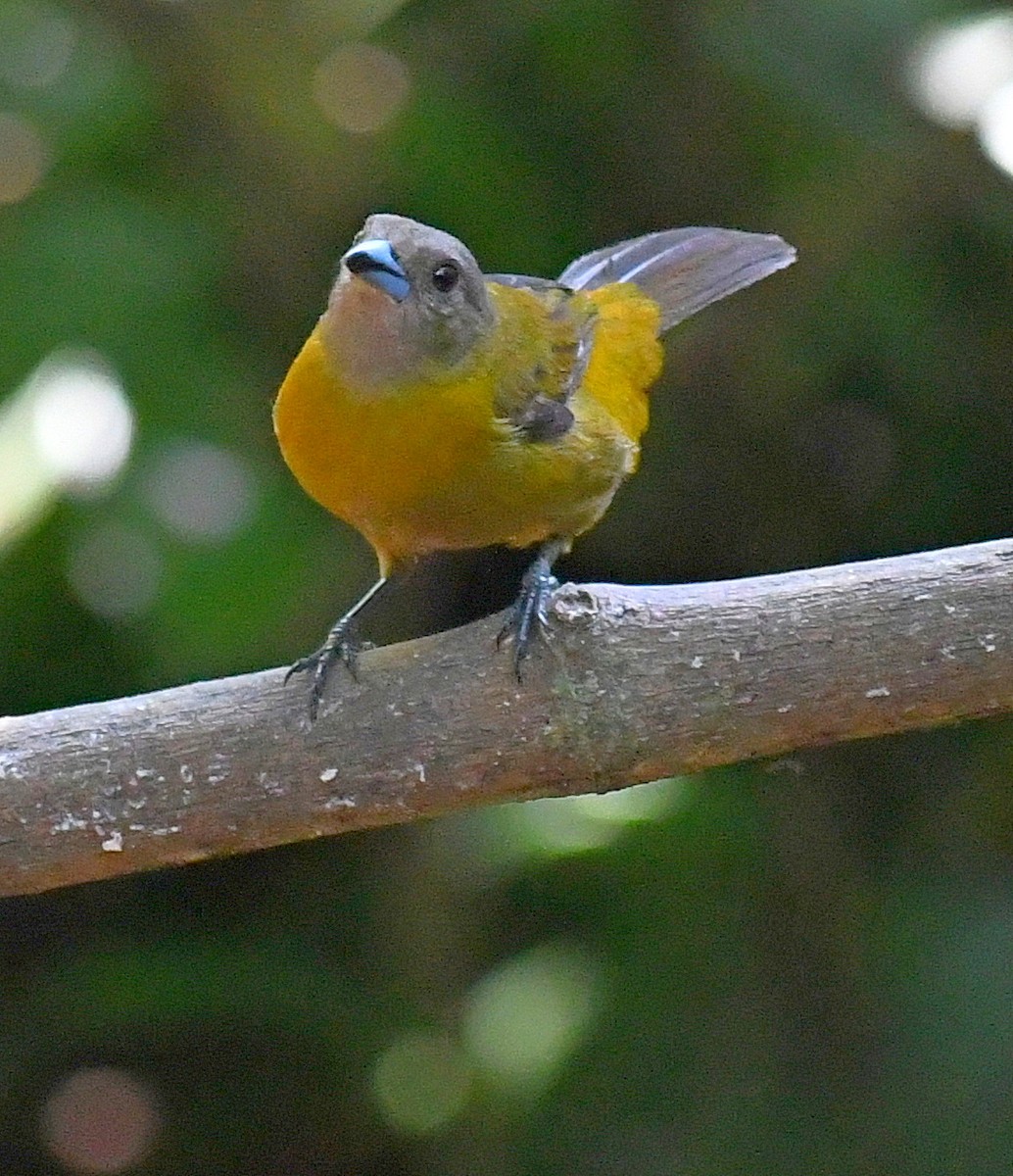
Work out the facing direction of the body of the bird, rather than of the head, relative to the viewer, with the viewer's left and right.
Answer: facing the viewer and to the left of the viewer
